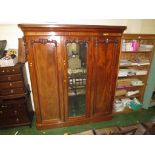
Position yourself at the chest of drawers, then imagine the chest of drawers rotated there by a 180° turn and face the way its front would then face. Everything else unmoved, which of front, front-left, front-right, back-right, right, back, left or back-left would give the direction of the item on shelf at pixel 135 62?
right

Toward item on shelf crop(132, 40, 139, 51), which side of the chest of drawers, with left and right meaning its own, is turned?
left

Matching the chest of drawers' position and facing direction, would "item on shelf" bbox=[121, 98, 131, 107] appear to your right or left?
on your left

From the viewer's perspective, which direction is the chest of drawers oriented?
toward the camera

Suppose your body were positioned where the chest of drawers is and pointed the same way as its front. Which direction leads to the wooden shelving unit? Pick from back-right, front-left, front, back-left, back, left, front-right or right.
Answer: left

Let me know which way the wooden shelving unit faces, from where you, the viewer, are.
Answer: facing the viewer

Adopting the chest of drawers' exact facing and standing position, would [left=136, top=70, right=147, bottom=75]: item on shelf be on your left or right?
on your left

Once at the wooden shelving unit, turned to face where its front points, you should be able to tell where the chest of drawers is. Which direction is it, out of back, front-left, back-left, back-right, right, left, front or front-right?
front-right

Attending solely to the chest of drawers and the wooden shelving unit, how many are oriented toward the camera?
2
